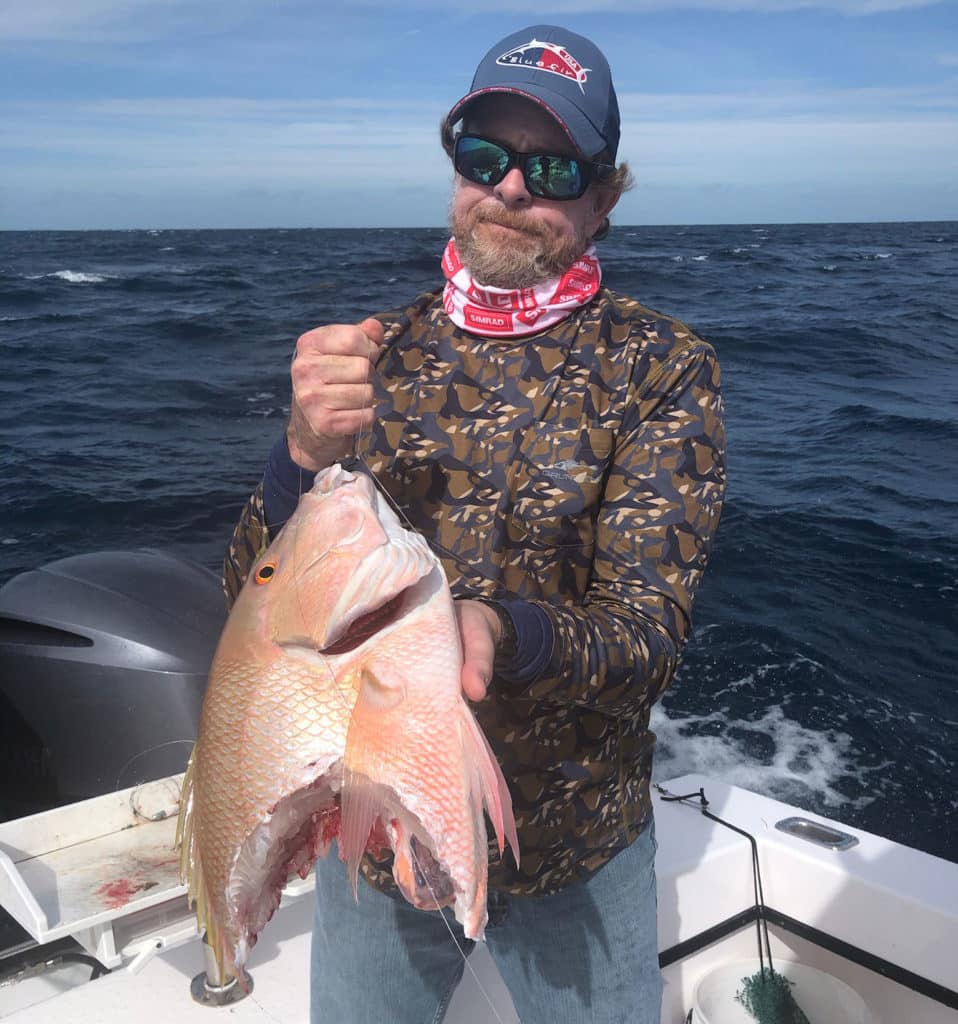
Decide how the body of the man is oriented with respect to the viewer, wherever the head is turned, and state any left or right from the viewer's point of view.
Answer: facing the viewer

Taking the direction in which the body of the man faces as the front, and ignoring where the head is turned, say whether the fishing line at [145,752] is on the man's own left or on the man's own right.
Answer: on the man's own right

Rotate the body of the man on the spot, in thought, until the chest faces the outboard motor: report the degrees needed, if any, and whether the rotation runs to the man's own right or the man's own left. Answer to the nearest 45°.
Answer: approximately 135° to the man's own right
